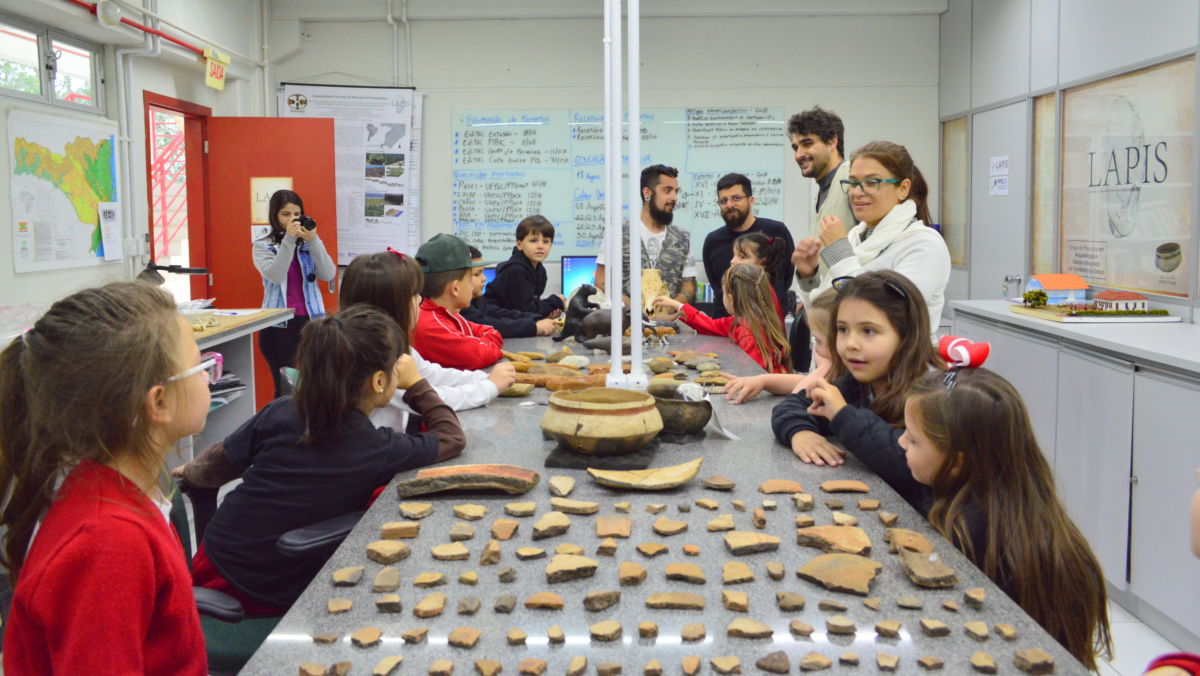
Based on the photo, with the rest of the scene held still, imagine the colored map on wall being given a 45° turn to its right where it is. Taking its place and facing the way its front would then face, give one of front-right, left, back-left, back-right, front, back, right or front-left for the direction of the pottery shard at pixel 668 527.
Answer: front

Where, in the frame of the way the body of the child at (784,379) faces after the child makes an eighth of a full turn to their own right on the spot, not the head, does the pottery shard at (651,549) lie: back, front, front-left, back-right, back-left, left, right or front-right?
back-left

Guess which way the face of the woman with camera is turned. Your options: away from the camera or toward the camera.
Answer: toward the camera

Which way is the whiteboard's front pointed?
toward the camera

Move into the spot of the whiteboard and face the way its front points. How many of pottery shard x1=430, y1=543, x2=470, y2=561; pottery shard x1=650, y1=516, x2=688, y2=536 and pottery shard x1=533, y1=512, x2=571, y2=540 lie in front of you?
3

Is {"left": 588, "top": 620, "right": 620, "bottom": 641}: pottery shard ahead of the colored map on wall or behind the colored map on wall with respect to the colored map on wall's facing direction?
ahead

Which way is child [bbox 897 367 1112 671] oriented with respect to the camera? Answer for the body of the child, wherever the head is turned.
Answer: to the viewer's left

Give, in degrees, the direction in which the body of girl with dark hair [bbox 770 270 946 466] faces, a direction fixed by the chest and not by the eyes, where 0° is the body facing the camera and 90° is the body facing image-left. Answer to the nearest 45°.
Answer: approximately 45°

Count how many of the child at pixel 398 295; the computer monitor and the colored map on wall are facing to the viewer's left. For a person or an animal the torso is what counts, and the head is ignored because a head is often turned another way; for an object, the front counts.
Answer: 0

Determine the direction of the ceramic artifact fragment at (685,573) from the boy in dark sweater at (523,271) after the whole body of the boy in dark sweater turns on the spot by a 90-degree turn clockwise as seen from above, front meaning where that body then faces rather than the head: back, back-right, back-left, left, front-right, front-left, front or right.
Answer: front-left

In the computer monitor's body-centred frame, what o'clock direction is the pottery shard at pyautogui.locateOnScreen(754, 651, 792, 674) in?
The pottery shard is roughly at 12 o'clock from the computer monitor.

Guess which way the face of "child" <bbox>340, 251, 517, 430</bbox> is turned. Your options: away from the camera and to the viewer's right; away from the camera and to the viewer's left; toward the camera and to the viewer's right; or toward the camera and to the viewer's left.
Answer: away from the camera and to the viewer's right

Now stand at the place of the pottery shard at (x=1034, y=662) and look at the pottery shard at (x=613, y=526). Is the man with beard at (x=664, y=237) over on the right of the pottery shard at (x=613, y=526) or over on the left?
right

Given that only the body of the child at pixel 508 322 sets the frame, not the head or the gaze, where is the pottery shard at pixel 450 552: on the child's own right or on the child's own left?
on the child's own right

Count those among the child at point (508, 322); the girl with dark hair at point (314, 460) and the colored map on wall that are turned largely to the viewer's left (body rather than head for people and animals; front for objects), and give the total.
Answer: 0

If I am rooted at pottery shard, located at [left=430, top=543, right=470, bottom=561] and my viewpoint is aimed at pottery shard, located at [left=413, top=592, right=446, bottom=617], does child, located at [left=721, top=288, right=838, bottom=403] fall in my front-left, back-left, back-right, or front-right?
back-left
